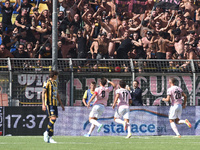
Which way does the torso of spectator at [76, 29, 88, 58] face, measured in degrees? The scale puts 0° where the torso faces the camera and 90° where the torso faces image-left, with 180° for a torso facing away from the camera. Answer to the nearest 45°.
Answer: approximately 0°

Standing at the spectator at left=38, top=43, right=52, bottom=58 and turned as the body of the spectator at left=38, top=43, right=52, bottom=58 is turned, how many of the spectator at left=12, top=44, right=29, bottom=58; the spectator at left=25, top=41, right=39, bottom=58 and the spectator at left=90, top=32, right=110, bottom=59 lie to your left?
1

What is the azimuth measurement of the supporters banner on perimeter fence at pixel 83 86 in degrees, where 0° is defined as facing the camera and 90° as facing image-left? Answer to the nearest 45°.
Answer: approximately 0°

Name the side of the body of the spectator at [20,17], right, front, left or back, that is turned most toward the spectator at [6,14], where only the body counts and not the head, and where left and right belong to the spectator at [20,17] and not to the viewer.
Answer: right

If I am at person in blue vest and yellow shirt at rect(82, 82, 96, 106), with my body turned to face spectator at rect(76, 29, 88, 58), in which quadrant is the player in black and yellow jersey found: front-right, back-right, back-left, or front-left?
back-left
